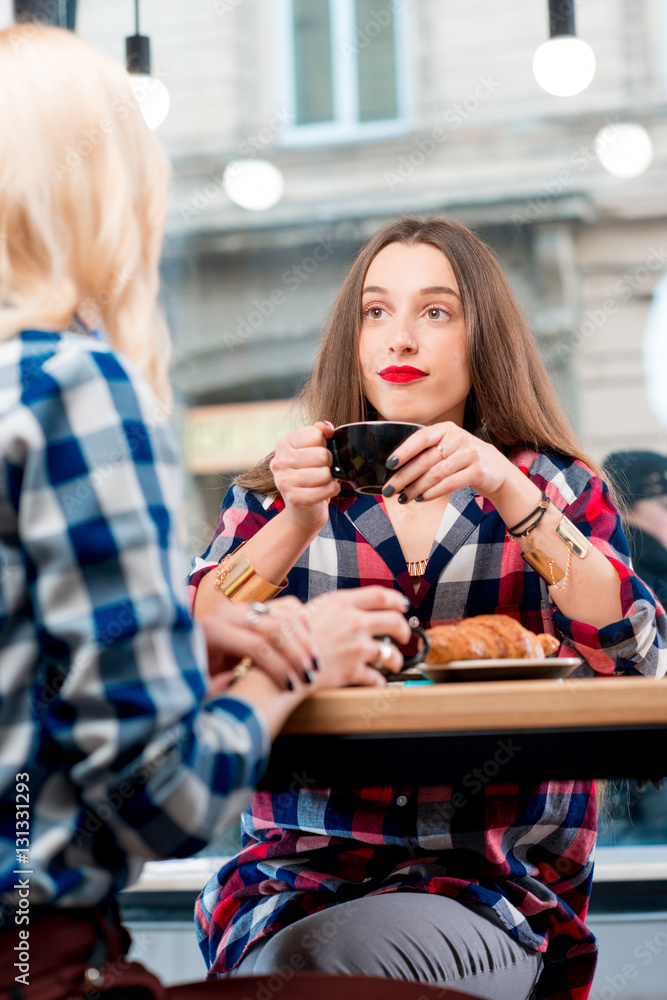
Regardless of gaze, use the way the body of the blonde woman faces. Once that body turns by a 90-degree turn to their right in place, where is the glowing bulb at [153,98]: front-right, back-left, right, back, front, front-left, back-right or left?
back-left

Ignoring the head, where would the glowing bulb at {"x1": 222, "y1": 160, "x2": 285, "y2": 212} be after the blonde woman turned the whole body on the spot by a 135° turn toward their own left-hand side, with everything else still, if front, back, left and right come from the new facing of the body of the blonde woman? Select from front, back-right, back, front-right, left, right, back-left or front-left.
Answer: right

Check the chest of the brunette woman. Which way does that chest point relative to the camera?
toward the camera

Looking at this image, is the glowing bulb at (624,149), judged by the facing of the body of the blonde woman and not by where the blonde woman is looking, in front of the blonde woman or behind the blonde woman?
in front

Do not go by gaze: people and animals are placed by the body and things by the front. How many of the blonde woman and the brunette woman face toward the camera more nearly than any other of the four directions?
1

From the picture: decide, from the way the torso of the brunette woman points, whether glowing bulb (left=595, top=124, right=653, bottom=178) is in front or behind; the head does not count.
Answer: behind

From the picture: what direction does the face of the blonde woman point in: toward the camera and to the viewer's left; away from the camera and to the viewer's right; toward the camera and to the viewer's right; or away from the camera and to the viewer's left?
away from the camera and to the viewer's right

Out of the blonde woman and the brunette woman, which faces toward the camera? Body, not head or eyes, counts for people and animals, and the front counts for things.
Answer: the brunette woman

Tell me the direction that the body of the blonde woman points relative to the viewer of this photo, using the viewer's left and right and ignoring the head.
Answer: facing away from the viewer and to the right of the viewer
